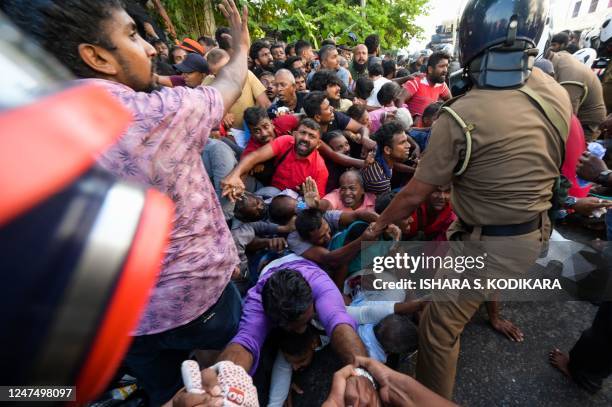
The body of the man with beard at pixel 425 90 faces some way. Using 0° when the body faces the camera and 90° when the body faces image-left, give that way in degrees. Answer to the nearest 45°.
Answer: approximately 315°

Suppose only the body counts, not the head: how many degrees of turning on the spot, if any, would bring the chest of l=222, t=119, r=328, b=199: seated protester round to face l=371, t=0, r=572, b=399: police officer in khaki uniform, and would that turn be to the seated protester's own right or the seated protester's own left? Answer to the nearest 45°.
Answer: approximately 45° to the seated protester's own left

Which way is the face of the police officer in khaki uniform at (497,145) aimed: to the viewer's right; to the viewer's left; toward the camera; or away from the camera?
away from the camera

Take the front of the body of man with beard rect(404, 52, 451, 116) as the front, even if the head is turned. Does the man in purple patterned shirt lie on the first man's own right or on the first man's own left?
on the first man's own right

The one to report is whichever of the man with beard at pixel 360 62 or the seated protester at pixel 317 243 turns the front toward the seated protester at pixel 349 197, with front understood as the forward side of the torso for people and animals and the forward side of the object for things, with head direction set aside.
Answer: the man with beard

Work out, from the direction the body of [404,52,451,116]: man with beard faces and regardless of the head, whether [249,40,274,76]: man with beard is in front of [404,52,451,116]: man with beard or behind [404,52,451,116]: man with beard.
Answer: behind

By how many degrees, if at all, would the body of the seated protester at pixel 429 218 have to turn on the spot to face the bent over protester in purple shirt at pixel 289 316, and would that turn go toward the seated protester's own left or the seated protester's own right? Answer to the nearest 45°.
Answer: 0° — they already face them

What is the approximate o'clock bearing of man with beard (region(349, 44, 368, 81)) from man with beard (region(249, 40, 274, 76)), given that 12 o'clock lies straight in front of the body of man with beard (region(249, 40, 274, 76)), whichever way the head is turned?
man with beard (region(349, 44, 368, 81)) is roughly at 10 o'clock from man with beard (region(249, 40, 274, 76)).

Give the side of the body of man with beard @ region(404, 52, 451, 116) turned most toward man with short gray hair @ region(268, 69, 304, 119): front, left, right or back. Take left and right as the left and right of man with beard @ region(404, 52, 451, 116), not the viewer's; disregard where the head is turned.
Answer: right
